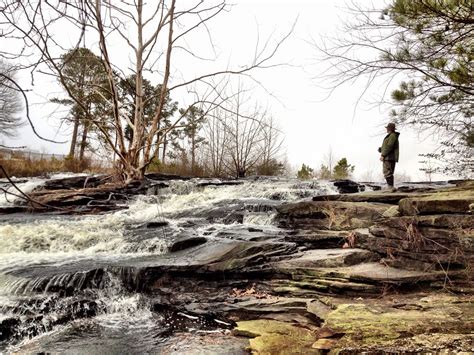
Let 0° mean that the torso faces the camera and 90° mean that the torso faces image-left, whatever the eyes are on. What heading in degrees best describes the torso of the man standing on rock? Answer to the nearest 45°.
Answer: approximately 90°

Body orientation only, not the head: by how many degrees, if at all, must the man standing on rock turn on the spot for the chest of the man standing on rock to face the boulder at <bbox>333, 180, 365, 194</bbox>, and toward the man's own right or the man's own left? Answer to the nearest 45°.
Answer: approximately 45° to the man's own right

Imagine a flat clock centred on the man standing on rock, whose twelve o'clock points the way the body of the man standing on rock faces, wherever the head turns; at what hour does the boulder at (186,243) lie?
The boulder is roughly at 10 o'clock from the man standing on rock.
